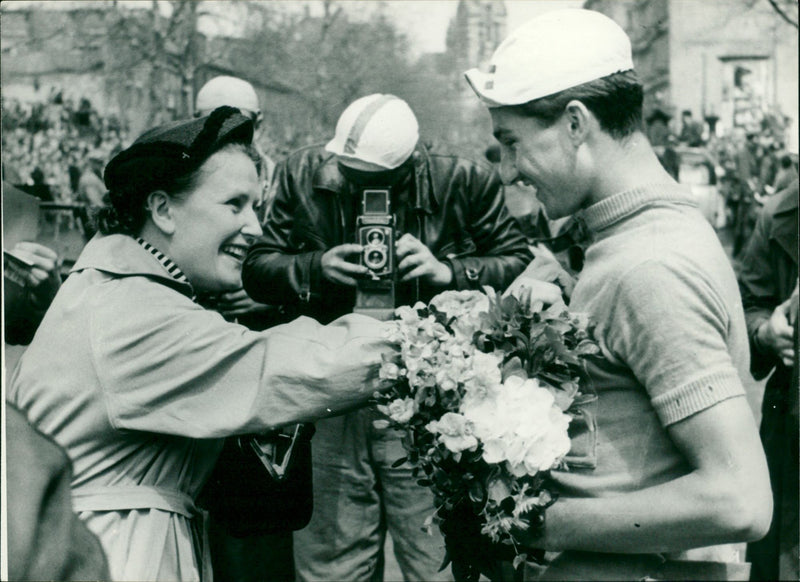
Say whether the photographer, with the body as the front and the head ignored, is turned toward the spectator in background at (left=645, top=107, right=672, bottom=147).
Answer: no

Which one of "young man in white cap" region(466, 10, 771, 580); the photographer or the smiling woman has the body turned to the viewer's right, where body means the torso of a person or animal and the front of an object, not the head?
the smiling woman

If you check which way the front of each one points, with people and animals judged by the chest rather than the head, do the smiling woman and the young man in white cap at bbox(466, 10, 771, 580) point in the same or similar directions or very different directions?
very different directions

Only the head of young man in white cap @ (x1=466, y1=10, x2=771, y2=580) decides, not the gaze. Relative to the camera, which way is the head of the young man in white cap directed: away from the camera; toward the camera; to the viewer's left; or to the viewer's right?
to the viewer's left

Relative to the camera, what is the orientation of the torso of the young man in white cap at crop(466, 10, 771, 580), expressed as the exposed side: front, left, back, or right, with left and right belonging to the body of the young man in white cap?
left

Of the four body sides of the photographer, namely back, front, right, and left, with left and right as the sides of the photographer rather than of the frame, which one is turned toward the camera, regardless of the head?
front

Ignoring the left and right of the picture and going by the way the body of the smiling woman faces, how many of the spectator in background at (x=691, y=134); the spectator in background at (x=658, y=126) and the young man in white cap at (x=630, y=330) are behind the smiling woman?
0

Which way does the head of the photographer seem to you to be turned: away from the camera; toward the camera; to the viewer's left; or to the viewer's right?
toward the camera

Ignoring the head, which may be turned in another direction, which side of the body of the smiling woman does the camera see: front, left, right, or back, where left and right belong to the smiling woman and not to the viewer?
right

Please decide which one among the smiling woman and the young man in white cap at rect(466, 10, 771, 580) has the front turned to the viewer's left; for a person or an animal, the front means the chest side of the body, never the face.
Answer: the young man in white cap

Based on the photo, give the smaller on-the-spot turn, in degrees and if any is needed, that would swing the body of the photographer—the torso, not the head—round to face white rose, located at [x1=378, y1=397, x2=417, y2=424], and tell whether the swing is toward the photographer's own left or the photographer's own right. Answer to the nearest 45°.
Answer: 0° — they already face it

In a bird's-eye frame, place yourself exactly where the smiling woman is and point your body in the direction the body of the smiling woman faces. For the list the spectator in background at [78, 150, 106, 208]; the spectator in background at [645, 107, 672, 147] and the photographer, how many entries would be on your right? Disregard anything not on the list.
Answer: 0

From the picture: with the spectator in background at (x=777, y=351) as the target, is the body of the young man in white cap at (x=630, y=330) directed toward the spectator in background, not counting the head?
no

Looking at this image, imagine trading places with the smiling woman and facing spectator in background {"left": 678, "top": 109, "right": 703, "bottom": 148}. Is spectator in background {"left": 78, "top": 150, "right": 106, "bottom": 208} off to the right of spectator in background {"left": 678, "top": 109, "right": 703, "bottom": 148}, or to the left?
left

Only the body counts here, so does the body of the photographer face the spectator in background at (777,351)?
no

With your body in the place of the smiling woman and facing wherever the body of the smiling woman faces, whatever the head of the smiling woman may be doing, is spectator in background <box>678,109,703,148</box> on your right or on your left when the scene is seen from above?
on your left

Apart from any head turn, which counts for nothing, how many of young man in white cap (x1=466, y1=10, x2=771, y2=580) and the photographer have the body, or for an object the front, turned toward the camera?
1

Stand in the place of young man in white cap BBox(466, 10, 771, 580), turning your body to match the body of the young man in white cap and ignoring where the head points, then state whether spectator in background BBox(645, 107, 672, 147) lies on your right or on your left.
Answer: on your right

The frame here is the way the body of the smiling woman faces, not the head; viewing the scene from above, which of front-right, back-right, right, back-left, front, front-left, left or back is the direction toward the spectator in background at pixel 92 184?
left

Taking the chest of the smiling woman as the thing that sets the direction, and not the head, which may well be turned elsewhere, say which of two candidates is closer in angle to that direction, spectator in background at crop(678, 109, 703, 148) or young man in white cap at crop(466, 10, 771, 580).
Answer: the young man in white cap
